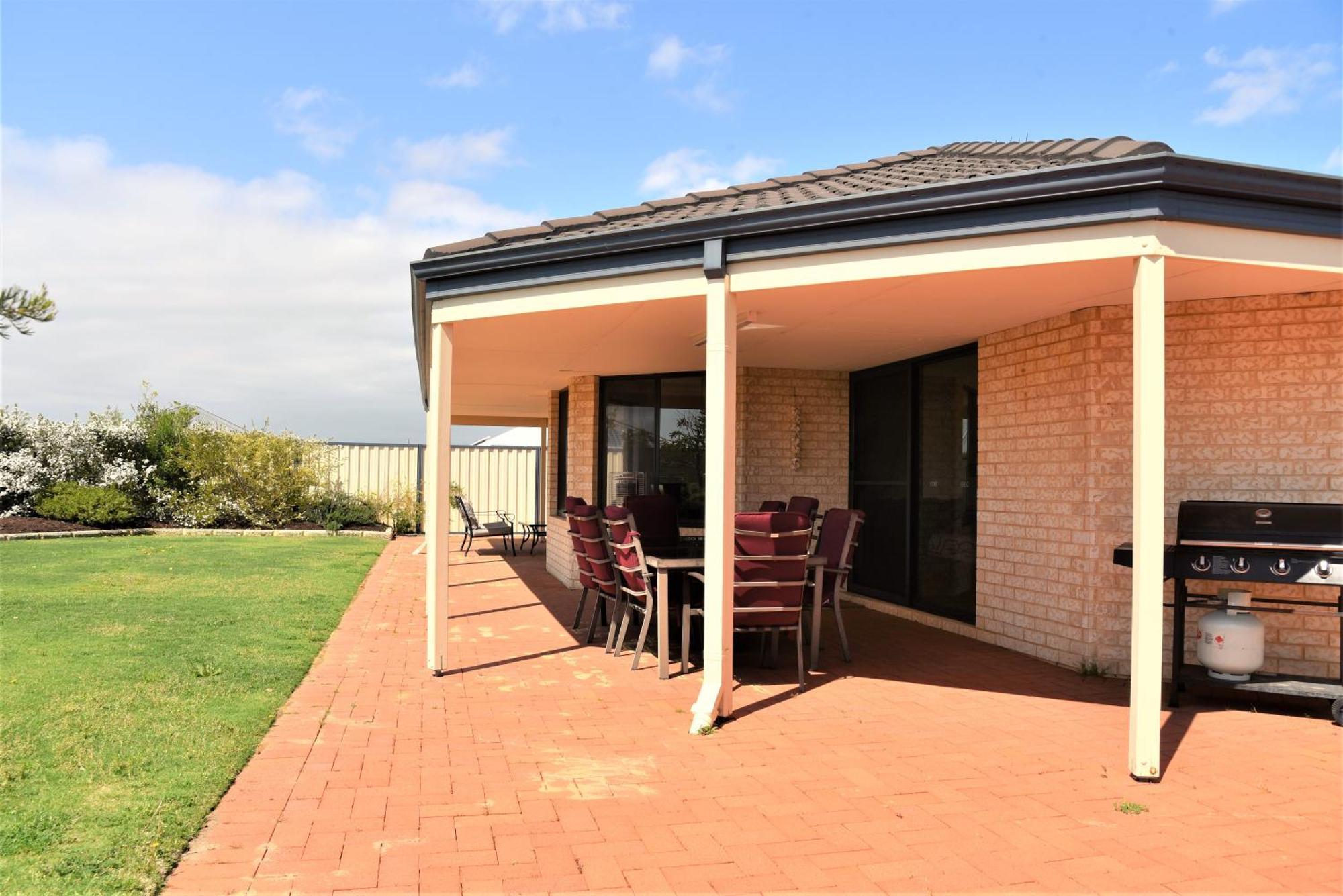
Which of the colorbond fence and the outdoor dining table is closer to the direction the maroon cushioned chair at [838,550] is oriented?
the outdoor dining table

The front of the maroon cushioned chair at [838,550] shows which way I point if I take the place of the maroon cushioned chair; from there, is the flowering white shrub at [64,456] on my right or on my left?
on my right

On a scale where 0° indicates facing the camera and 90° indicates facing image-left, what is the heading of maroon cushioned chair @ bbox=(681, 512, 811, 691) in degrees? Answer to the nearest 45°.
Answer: approximately 135°

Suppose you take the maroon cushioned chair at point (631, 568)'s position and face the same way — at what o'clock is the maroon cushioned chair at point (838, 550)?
the maroon cushioned chair at point (838, 550) is roughly at 1 o'clock from the maroon cushioned chair at point (631, 568).

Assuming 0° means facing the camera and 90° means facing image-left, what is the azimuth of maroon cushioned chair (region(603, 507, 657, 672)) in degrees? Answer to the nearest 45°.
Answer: approximately 225°

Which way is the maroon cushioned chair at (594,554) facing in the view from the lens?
facing away from the viewer and to the right of the viewer
